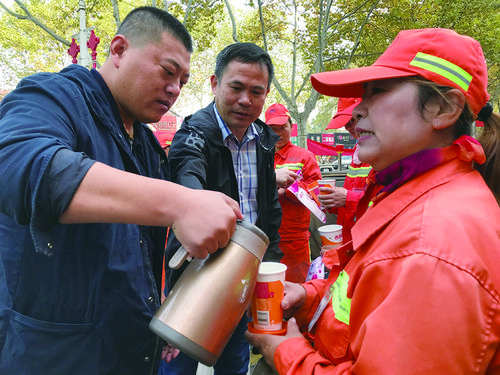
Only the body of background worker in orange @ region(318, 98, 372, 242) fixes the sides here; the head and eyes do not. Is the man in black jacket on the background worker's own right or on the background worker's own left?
on the background worker's own left

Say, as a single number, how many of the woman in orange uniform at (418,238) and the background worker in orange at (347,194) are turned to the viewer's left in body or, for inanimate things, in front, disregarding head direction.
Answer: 2

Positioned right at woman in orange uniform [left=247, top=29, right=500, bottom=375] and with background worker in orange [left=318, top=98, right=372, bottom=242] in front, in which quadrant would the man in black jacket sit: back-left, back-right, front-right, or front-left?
front-left

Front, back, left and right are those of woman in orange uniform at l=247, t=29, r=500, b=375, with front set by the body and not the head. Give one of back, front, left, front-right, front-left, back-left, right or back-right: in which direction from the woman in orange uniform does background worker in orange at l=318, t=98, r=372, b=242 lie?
right

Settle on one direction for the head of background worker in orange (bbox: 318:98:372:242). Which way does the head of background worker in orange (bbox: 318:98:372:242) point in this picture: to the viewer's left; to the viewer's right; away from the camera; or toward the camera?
to the viewer's left

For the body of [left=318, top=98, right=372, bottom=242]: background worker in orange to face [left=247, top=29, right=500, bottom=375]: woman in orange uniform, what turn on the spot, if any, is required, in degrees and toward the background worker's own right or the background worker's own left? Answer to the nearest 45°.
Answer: approximately 90° to the background worker's own left

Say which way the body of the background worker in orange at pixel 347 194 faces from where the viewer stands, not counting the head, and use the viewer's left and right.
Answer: facing to the left of the viewer

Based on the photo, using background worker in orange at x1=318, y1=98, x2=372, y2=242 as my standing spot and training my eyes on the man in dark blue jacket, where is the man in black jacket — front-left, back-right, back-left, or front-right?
front-right

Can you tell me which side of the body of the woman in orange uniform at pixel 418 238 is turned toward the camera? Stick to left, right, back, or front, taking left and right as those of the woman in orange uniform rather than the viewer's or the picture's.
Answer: left

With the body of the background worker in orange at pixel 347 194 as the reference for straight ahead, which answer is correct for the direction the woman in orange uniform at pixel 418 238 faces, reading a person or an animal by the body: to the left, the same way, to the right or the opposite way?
the same way
